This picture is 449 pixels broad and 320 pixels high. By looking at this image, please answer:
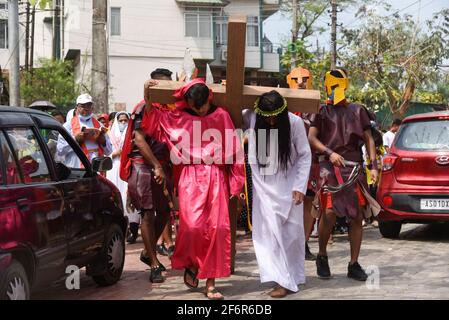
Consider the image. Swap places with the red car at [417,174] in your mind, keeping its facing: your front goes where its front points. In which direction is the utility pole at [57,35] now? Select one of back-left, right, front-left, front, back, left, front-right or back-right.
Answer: front-left

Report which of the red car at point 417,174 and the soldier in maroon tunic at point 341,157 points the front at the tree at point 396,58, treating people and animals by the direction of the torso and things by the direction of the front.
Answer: the red car

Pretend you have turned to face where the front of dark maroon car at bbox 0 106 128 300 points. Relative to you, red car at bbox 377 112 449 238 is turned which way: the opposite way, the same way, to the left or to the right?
the same way

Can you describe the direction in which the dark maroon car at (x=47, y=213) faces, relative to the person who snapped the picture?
facing away from the viewer and to the right of the viewer

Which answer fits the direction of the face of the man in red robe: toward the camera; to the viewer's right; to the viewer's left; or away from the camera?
toward the camera

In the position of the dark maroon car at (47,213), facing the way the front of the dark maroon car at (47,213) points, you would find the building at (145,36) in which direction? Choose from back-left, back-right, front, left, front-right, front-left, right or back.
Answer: front-left

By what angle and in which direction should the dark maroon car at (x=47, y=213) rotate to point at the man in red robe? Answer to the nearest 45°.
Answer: approximately 45° to its right

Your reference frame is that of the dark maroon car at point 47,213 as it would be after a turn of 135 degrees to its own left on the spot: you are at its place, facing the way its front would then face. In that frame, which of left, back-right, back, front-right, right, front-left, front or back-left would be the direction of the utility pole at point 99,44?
right

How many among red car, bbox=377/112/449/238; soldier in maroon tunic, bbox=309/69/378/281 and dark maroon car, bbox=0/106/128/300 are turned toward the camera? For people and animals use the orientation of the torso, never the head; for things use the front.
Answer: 1

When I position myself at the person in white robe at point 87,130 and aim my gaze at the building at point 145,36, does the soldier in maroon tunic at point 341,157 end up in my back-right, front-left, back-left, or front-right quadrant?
back-right

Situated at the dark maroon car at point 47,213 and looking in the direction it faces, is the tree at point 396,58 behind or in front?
in front

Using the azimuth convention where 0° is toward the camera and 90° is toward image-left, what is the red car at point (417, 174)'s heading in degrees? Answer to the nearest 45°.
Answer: approximately 180°

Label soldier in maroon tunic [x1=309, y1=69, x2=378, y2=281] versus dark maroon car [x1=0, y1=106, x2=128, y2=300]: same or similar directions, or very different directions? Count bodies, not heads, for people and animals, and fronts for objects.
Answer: very different directions

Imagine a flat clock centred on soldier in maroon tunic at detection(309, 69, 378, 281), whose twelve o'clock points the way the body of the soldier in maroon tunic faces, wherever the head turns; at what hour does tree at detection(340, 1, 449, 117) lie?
The tree is roughly at 6 o'clock from the soldier in maroon tunic.

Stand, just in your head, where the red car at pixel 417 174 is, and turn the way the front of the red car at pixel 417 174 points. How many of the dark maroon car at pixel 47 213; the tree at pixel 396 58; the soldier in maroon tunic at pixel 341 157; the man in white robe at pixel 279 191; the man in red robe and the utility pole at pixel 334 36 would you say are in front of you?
2

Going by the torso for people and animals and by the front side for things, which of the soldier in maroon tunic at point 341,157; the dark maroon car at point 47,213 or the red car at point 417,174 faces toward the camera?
the soldier in maroon tunic

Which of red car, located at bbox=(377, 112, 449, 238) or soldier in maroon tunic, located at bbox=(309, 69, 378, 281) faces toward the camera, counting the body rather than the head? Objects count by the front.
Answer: the soldier in maroon tunic

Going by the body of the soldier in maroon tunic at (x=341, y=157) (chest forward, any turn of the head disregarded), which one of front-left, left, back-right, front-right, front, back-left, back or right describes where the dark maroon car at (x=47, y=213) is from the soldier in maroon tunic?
front-right

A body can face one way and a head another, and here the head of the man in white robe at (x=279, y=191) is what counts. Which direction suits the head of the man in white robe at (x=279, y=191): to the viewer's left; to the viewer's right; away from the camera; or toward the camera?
toward the camera
